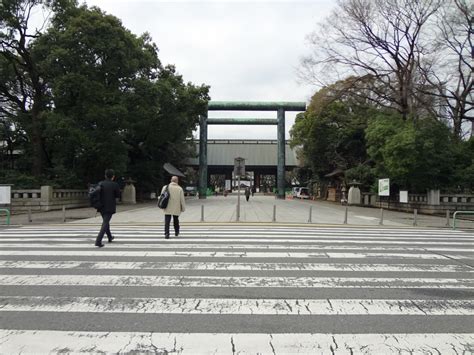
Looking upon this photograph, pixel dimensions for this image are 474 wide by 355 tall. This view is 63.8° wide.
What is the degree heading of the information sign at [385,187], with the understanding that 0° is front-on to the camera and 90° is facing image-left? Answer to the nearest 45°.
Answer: approximately 0°

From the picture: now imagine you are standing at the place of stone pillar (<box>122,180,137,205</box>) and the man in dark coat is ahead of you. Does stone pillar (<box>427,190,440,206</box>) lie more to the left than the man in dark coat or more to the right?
left

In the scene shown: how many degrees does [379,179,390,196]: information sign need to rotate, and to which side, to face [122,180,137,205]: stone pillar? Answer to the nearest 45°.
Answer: approximately 90° to its right

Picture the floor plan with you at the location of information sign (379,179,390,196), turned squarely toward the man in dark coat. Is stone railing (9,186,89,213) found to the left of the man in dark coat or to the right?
right

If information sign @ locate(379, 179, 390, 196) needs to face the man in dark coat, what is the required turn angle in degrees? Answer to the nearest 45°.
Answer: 0° — it already faces them

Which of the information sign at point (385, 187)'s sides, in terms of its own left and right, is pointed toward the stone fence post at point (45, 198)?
right

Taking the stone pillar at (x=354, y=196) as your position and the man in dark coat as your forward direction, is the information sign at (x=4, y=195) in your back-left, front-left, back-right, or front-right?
front-right

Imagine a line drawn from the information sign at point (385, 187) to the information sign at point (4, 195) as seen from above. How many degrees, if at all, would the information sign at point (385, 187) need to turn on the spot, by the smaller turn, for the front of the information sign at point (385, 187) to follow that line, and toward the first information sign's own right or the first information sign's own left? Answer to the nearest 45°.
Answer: approximately 45° to the first information sign's own right
